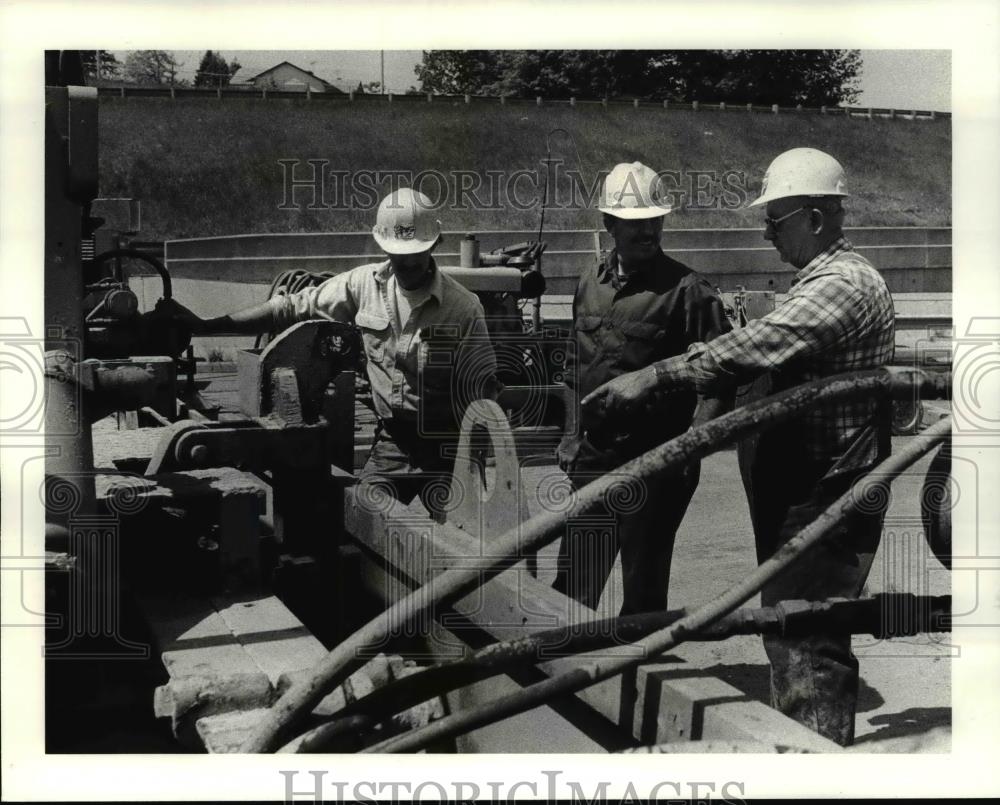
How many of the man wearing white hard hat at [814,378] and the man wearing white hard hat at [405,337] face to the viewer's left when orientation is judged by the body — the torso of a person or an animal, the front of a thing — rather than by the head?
1

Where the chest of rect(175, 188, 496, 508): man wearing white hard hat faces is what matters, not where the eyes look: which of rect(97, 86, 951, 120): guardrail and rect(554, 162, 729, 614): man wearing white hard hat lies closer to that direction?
the man wearing white hard hat

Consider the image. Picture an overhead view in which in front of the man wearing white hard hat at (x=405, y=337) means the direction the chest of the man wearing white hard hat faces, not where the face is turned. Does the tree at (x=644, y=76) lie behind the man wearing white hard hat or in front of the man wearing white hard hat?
behind

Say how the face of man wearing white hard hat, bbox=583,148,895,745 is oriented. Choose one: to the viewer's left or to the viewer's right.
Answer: to the viewer's left

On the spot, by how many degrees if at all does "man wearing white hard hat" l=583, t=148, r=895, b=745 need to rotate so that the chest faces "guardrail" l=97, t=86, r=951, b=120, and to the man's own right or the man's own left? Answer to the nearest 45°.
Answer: approximately 90° to the man's own right

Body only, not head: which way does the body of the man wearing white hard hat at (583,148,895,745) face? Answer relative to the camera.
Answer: to the viewer's left

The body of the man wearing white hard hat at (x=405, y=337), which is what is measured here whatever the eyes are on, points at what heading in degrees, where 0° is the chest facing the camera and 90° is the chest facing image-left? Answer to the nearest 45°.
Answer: approximately 0°

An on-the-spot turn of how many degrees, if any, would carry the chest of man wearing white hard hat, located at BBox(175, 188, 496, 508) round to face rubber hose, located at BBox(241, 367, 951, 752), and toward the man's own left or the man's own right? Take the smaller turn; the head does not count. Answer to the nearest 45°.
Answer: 0° — they already face it

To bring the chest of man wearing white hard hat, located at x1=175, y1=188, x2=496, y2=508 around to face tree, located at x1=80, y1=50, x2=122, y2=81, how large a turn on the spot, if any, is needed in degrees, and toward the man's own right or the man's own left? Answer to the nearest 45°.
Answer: approximately 180°

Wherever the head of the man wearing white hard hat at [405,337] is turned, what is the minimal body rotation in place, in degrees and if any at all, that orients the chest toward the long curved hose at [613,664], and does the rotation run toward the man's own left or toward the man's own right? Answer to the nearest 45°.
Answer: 0° — they already face it

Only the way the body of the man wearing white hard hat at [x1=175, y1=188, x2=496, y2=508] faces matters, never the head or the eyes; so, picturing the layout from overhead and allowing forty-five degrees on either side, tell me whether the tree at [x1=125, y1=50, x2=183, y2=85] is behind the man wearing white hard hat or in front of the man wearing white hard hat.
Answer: behind

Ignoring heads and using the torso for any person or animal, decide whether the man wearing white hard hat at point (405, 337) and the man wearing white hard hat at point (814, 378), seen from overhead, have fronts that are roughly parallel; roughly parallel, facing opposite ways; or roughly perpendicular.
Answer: roughly perpendicular
